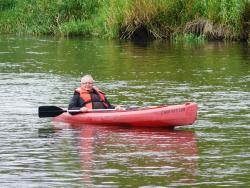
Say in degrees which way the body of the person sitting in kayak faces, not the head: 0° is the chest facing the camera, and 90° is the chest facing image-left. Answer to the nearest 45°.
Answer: approximately 315°
